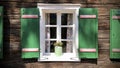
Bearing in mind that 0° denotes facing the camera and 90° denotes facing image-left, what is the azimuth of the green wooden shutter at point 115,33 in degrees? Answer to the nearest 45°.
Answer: approximately 0°

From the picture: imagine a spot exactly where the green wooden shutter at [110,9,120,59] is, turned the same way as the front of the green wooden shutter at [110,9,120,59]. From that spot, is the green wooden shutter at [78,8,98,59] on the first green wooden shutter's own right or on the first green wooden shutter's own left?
on the first green wooden shutter's own right

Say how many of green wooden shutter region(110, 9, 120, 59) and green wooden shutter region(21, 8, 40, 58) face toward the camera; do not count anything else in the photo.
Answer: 2

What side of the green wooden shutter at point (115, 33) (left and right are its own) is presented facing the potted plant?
right

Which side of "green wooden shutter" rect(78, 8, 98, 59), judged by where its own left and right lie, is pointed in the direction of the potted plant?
right

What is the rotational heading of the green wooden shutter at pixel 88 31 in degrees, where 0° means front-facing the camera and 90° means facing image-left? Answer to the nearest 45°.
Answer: approximately 0°

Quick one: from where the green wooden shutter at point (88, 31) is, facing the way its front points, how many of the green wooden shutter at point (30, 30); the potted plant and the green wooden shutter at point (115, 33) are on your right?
2

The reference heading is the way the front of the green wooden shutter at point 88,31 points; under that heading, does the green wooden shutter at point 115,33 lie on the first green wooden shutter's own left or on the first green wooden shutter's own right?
on the first green wooden shutter's own left

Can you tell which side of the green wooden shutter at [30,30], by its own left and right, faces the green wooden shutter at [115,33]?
left
